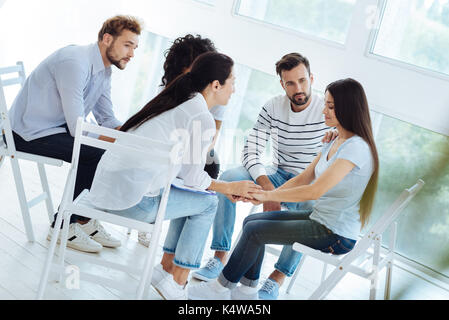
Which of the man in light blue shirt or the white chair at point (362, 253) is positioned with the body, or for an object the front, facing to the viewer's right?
the man in light blue shirt

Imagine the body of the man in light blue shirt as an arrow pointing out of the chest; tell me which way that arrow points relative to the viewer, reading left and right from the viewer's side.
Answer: facing to the right of the viewer

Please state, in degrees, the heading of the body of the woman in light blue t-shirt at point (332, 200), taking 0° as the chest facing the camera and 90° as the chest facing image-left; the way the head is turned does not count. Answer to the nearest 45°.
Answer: approximately 90°

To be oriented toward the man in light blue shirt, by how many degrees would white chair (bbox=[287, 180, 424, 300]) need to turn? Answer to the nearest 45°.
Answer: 0° — it already faces them

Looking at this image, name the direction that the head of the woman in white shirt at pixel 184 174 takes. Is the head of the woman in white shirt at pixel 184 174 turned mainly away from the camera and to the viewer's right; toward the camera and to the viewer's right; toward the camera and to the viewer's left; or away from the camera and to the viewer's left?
away from the camera and to the viewer's right

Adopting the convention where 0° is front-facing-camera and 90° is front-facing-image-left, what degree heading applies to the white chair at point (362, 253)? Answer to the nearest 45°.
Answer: approximately 90°

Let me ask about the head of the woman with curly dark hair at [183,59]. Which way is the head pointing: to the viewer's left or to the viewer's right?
to the viewer's right

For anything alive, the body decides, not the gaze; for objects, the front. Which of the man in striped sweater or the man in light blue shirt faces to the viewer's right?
the man in light blue shirt

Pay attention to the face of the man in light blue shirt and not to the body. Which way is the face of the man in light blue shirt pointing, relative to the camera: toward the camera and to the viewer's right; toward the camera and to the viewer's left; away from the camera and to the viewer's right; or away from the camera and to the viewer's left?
toward the camera and to the viewer's right

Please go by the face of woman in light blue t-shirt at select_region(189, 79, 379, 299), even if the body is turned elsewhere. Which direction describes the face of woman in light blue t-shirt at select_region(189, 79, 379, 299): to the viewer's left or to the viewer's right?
to the viewer's left

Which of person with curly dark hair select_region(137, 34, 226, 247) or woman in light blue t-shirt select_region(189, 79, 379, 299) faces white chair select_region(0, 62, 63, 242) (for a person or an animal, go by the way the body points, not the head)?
the woman in light blue t-shirt
